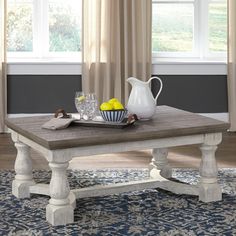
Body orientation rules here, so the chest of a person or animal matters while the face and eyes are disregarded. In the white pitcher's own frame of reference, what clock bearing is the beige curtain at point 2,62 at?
The beige curtain is roughly at 2 o'clock from the white pitcher.

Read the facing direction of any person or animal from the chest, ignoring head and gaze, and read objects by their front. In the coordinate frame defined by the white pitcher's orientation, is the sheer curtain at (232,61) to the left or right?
on its right

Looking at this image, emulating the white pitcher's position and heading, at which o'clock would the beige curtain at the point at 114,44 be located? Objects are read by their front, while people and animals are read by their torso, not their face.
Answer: The beige curtain is roughly at 3 o'clock from the white pitcher.

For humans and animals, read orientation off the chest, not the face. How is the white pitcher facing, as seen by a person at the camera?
facing to the left of the viewer

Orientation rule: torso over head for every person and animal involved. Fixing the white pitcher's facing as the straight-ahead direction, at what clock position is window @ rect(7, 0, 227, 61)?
The window is roughly at 3 o'clock from the white pitcher.
